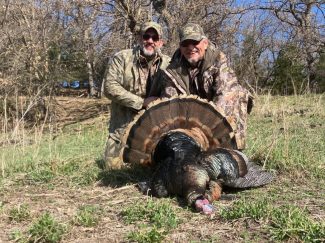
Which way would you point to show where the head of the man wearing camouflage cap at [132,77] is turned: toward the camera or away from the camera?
toward the camera

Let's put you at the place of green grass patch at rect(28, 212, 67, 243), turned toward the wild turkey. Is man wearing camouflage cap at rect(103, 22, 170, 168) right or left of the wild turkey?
left

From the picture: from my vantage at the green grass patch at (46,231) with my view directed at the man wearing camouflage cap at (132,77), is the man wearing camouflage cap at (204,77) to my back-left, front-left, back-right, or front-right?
front-right

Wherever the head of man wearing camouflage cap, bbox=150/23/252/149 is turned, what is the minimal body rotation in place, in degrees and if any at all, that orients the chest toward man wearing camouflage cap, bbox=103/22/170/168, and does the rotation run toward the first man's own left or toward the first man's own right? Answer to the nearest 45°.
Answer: approximately 135° to the first man's own right

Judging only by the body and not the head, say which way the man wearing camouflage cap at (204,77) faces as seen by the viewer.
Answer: toward the camera

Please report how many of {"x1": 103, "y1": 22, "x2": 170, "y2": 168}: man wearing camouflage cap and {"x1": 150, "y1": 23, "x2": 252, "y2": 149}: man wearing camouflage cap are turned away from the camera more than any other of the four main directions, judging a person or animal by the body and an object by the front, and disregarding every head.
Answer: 0

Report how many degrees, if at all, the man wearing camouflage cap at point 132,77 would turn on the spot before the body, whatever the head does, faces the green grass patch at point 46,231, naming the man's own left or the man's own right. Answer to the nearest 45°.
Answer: approximately 45° to the man's own right
